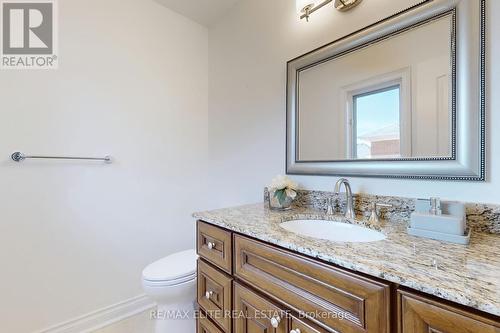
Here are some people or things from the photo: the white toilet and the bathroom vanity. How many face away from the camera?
0

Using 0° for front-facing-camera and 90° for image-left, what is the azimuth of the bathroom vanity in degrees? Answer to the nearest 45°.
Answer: approximately 45°

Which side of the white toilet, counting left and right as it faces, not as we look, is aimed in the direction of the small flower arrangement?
left

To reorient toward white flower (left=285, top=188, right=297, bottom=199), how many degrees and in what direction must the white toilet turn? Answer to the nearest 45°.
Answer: approximately 90° to its left

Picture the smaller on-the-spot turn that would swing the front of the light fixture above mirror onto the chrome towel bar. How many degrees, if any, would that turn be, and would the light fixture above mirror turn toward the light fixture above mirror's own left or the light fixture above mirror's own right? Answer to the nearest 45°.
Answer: approximately 45° to the light fixture above mirror's own right

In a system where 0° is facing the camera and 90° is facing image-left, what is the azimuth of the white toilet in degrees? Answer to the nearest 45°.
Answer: approximately 45°
